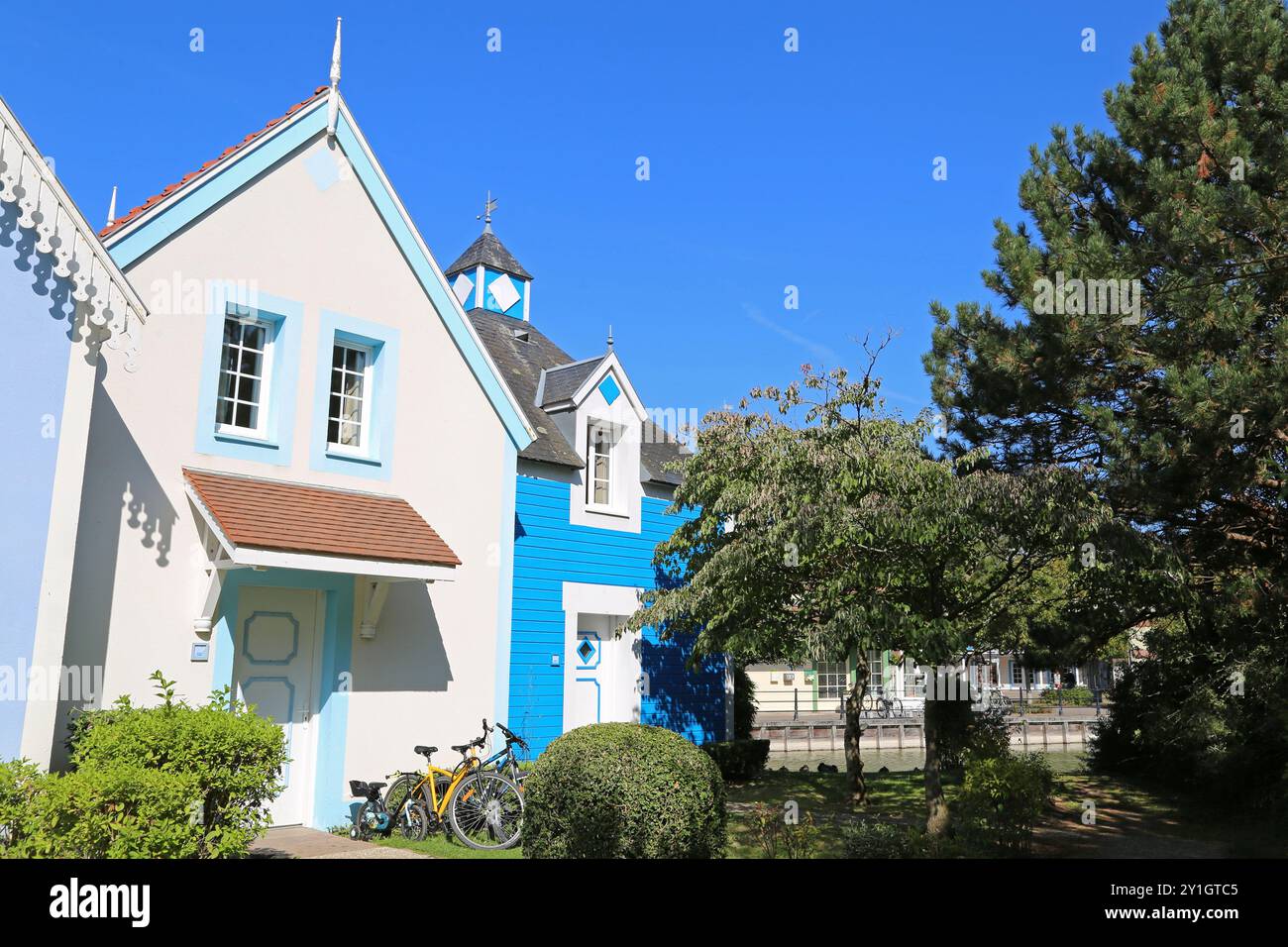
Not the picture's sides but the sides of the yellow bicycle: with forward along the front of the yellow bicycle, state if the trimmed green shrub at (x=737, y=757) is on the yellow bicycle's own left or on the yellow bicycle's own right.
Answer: on the yellow bicycle's own left

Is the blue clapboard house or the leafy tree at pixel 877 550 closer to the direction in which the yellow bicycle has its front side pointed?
the leafy tree

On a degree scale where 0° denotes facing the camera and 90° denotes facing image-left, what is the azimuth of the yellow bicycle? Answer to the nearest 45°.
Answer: approximately 315°

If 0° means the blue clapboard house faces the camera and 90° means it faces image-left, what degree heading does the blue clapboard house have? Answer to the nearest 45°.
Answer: approximately 315°

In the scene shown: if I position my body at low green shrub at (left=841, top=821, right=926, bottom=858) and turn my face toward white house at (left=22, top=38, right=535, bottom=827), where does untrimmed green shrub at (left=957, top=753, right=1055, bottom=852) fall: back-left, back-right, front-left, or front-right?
back-right
